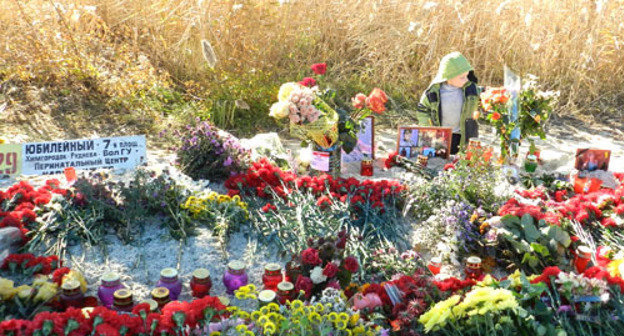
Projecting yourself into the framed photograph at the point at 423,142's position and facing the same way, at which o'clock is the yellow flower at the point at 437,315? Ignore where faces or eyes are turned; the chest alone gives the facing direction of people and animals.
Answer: The yellow flower is roughly at 12 o'clock from the framed photograph.

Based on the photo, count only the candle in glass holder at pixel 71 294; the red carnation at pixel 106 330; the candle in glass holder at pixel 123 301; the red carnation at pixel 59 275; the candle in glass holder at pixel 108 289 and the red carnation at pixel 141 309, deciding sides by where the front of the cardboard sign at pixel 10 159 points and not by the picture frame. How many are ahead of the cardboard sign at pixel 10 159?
6

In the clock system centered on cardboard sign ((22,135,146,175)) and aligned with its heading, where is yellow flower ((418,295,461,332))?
The yellow flower is roughly at 11 o'clock from the cardboard sign.

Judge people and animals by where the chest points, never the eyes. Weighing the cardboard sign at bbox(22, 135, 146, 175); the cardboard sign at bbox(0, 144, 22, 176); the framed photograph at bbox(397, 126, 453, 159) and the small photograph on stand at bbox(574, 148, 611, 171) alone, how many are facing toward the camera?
4

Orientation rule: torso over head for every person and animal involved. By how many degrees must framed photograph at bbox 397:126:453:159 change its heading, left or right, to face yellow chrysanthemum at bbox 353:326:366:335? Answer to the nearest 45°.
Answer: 0° — it already faces it

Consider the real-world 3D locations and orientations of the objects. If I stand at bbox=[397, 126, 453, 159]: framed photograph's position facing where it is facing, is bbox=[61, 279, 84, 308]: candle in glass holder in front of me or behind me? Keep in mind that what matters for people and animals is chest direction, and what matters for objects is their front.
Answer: in front

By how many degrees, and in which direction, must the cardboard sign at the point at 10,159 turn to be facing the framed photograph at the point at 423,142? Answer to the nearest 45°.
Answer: approximately 90° to its left

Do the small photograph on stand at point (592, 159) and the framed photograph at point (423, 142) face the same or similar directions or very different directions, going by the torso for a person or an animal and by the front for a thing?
same or similar directions

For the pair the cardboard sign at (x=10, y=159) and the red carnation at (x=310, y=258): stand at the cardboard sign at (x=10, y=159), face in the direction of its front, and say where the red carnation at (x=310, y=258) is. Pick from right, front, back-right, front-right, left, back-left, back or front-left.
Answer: front-left

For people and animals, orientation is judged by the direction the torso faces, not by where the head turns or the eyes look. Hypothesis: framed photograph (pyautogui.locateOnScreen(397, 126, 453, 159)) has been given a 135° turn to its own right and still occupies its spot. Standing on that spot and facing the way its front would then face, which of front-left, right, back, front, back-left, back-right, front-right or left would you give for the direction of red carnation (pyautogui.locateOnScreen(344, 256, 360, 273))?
back-left

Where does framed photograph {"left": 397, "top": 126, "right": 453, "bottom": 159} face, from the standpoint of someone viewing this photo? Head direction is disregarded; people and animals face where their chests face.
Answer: facing the viewer

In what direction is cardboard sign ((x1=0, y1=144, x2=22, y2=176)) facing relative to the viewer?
toward the camera

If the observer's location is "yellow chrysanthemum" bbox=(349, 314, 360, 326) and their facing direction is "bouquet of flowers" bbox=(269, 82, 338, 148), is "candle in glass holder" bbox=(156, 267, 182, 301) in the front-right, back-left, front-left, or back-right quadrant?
front-left

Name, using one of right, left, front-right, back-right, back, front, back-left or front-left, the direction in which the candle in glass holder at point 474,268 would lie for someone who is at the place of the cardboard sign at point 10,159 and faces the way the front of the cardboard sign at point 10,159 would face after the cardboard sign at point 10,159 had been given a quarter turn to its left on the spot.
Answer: front-right

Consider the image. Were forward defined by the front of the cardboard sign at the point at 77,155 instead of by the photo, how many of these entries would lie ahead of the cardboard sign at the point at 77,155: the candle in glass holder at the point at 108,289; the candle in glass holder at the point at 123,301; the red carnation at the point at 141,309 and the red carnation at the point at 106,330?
4
